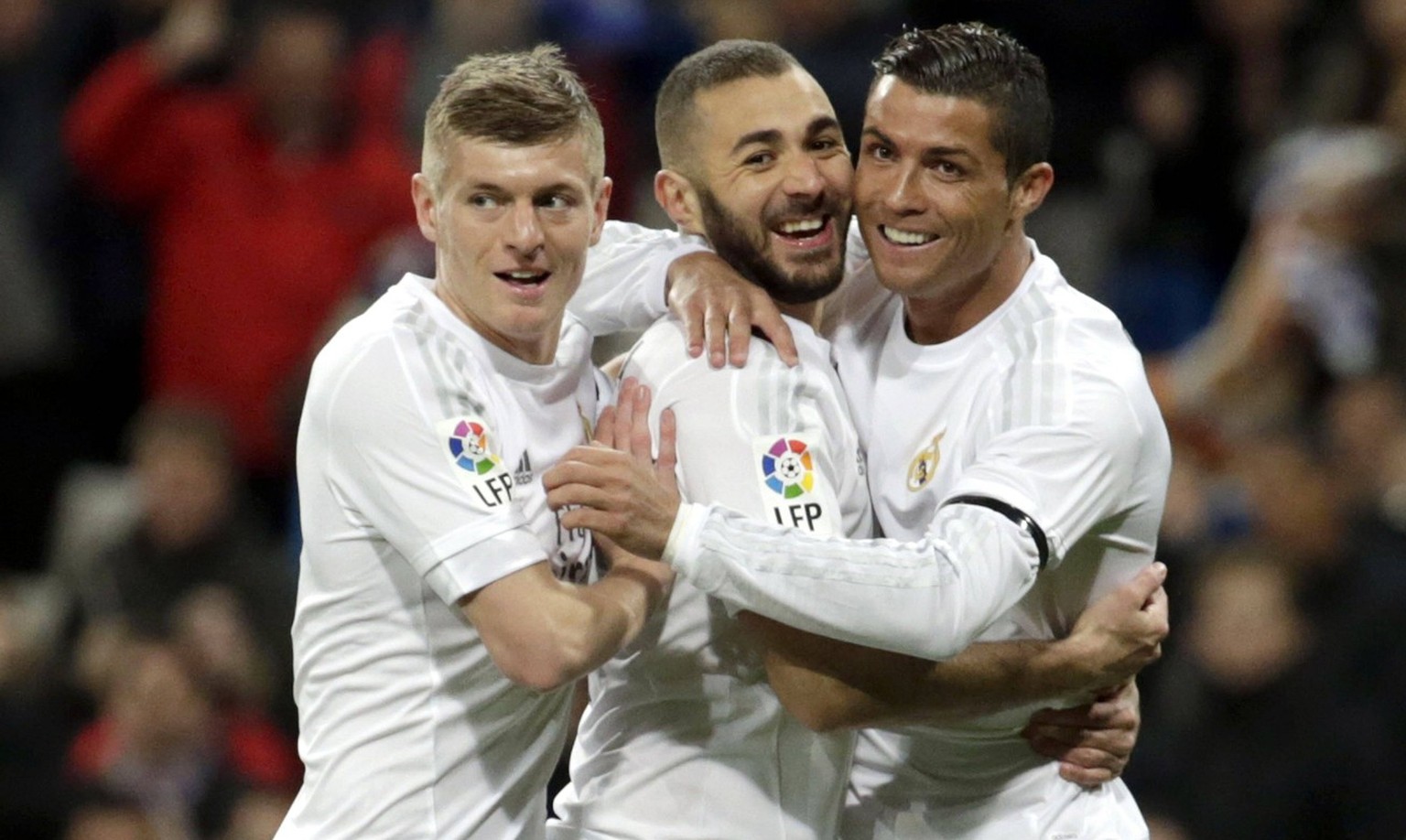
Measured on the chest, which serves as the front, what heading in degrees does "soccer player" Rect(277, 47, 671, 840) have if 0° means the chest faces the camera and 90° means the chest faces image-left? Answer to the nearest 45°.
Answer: approximately 315°

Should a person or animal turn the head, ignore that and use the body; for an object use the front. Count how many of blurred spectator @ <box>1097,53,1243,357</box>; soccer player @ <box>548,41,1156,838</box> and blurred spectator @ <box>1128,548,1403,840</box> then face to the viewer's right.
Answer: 1

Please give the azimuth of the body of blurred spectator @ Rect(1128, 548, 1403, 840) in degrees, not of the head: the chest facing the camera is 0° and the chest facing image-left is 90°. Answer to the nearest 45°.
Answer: approximately 0°

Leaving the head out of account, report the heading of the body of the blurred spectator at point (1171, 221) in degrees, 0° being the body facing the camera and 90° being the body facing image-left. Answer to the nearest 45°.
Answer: approximately 0°

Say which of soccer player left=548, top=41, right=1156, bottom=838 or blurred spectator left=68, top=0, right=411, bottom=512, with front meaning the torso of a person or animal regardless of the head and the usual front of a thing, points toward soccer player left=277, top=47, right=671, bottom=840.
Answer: the blurred spectator

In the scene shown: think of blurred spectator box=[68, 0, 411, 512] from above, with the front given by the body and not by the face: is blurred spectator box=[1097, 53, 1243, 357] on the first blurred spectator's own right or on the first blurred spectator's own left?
on the first blurred spectator's own left

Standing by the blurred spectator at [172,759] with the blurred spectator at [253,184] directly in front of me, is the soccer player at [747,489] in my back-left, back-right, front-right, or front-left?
back-right

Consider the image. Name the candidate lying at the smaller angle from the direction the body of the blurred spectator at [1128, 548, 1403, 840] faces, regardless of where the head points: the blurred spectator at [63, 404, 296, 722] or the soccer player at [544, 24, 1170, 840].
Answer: the soccer player

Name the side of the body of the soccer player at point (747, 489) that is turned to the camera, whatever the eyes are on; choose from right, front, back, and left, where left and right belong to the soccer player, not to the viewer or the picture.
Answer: right

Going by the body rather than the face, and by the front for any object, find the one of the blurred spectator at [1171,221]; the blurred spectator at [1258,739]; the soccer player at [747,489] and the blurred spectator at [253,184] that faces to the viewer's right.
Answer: the soccer player
